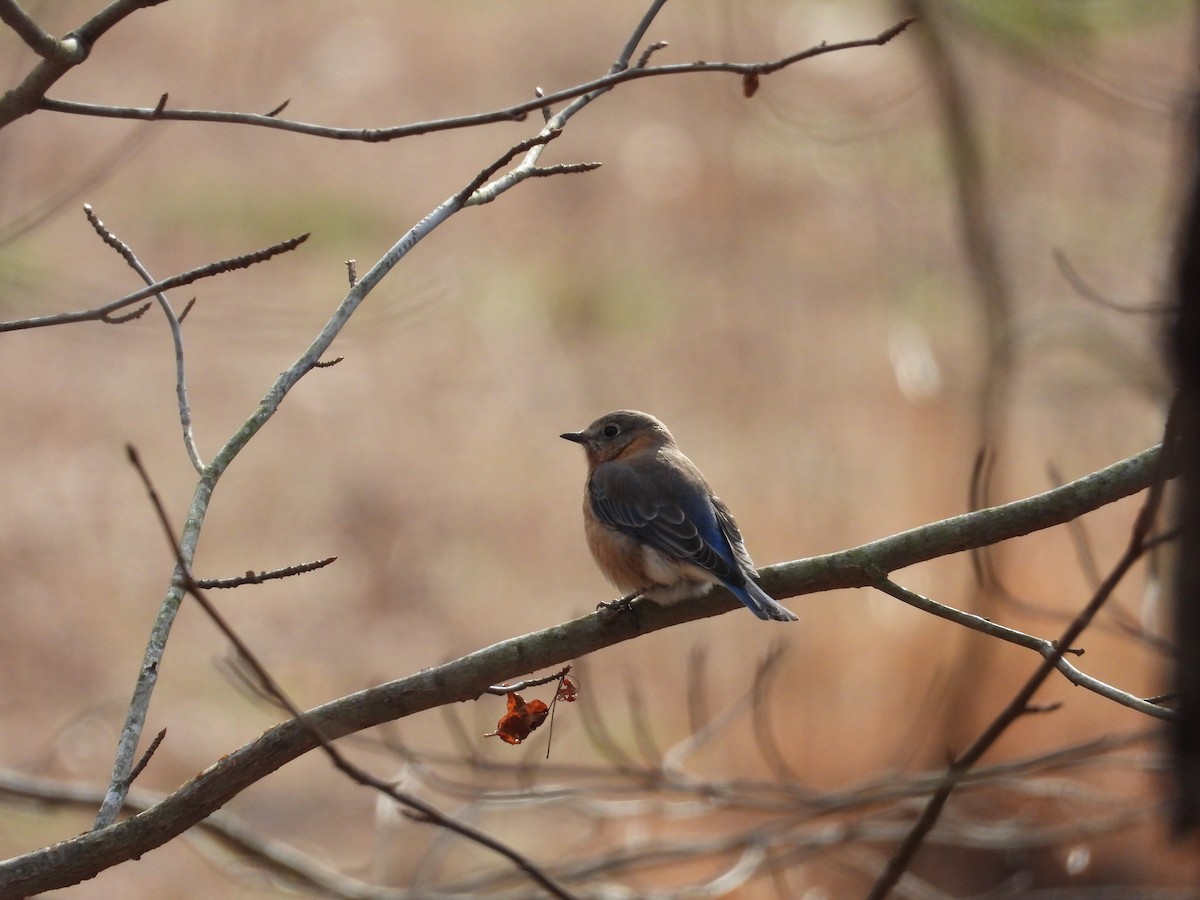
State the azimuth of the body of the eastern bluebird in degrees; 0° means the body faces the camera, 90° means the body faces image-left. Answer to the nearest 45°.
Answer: approximately 90°

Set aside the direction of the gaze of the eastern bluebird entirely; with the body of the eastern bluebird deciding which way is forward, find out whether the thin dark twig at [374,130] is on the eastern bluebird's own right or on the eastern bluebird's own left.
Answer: on the eastern bluebird's own left

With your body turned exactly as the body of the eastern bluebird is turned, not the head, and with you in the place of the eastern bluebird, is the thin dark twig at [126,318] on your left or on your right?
on your left

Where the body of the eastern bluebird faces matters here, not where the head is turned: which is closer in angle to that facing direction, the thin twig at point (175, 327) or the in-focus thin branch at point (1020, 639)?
the thin twig

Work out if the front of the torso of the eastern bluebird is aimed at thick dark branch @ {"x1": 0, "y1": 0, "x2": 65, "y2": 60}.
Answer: no
